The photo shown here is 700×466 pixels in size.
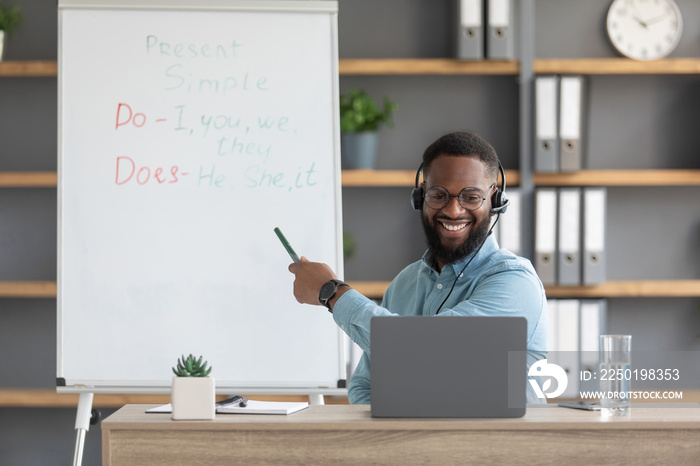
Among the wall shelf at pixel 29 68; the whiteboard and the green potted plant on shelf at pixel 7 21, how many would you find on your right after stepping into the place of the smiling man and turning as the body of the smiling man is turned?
3

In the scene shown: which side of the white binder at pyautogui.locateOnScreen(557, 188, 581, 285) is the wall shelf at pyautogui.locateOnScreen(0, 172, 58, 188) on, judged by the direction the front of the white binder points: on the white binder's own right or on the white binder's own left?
on the white binder's own right

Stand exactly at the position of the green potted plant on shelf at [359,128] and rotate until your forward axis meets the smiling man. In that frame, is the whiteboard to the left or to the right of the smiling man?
right

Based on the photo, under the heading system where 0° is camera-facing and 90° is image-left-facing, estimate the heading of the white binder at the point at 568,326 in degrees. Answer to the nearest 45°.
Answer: approximately 0°

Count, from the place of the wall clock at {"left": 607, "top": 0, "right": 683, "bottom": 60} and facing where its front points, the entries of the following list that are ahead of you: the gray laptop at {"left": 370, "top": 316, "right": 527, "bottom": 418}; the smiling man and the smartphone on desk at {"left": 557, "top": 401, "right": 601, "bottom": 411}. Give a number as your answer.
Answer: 3
